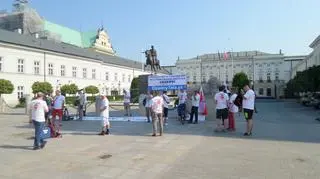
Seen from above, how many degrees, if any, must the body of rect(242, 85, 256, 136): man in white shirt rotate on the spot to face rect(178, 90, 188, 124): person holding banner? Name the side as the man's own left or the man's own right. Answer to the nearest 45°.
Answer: approximately 45° to the man's own right

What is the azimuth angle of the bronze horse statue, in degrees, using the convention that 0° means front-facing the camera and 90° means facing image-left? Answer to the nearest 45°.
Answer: approximately 45°
